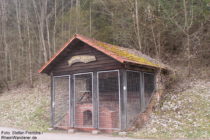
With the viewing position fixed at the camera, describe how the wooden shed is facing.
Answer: facing the viewer and to the left of the viewer
